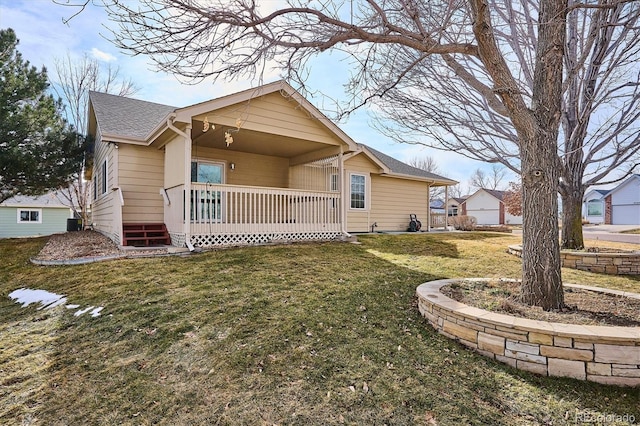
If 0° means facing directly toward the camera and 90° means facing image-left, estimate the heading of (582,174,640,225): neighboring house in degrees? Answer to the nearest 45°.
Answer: approximately 0°

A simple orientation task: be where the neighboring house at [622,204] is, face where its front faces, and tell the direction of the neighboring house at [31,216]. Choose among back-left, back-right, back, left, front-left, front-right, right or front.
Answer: front-right

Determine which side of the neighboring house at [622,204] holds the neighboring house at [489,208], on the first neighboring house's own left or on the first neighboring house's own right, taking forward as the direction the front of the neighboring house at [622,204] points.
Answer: on the first neighboring house's own right

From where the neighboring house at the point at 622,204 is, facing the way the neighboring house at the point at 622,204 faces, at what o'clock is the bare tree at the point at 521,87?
The bare tree is roughly at 12 o'clock from the neighboring house.

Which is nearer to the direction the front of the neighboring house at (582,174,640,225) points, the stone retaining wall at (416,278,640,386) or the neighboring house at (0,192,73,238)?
the stone retaining wall

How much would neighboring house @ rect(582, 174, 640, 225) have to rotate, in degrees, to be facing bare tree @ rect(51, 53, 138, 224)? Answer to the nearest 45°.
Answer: approximately 45° to its right

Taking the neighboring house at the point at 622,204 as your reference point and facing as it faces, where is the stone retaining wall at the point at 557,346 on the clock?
The stone retaining wall is roughly at 12 o'clock from the neighboring house.

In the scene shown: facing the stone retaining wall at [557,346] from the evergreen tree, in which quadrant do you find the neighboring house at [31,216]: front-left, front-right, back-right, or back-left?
back-left

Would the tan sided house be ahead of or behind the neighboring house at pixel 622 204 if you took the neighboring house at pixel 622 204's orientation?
ahead

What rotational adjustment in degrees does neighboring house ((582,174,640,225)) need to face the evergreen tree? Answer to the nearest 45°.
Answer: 0° — it already faces it

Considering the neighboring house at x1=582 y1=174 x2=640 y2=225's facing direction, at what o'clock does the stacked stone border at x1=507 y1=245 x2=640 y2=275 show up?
The stacked stone border is roughly at 12 o'clock from the neighboring house.
